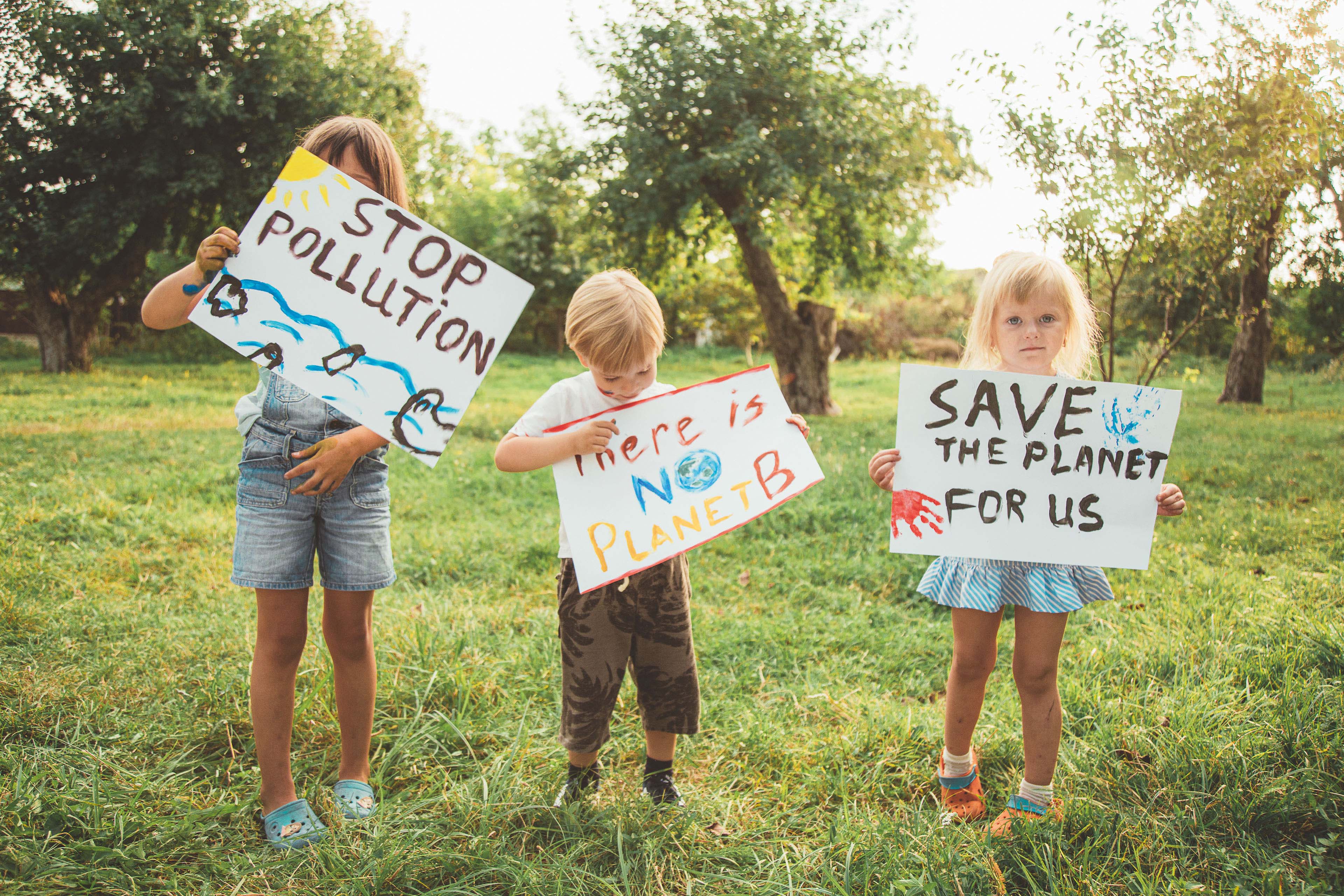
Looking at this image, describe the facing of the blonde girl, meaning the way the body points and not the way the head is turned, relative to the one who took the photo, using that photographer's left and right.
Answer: facing the viewer

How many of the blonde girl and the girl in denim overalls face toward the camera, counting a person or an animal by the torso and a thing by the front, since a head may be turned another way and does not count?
2

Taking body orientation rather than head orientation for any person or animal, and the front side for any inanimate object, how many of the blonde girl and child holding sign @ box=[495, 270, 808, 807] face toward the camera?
2

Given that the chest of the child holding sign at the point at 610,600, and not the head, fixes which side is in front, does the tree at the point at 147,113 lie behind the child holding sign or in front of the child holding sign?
behind

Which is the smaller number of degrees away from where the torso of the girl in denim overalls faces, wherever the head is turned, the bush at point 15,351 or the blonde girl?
the blonde girl

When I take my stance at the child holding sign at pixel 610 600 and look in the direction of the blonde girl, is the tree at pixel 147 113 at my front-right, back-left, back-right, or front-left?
back-left

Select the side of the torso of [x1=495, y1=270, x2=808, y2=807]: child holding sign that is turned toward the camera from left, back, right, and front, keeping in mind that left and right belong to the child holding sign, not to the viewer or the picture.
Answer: front
